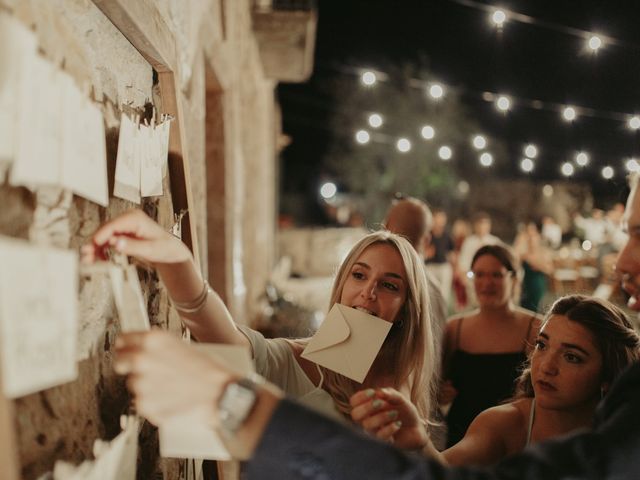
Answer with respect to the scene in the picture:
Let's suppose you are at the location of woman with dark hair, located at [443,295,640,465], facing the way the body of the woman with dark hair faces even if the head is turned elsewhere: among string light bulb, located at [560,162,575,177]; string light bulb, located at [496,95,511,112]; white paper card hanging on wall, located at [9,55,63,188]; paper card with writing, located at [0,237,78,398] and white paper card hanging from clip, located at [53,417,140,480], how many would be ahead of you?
3

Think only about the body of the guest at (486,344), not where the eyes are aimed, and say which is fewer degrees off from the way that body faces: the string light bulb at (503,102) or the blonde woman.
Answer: the blonde woman

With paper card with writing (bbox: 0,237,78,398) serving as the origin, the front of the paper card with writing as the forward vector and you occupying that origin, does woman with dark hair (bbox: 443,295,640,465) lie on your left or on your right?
on your left

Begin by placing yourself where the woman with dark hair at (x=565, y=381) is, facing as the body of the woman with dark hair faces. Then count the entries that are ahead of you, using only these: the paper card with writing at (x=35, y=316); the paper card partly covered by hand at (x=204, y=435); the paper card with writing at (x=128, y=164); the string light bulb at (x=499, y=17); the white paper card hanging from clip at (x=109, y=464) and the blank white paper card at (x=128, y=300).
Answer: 5

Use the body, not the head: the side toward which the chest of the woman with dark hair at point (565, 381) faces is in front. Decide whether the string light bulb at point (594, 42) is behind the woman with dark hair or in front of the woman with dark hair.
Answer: behind

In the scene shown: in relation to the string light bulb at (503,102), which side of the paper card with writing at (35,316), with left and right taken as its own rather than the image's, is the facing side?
left

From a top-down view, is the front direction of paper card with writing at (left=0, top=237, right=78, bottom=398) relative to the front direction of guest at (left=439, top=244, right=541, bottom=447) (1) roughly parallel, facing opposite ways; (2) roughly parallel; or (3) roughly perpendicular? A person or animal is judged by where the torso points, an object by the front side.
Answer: roughly perpendicular
